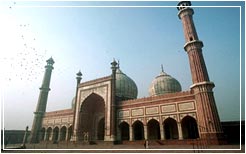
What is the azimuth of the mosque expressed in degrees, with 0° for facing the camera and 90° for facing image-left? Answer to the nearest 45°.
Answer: approximately 45°
